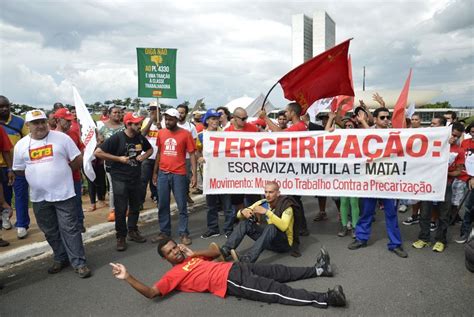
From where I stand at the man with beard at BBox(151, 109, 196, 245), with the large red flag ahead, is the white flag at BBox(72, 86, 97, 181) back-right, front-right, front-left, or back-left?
back-left

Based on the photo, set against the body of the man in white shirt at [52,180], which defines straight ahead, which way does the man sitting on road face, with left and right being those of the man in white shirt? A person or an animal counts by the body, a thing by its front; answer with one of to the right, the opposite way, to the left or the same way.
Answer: to the right

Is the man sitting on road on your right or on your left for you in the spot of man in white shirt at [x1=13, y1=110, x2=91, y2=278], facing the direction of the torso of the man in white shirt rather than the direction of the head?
on your left

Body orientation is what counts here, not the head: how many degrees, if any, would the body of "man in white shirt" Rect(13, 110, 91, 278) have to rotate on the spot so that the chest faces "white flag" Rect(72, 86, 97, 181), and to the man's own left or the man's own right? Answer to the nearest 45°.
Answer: approximately 180°

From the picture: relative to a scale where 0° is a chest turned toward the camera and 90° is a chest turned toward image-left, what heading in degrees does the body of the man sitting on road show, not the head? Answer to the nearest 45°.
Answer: approximately 45°

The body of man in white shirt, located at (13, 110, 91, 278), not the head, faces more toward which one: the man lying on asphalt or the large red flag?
the man lying on asphalt

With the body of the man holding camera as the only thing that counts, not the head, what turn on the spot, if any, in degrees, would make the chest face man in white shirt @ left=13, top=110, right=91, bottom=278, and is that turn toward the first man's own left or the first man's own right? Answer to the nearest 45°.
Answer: approximately 90° to the first man's own right

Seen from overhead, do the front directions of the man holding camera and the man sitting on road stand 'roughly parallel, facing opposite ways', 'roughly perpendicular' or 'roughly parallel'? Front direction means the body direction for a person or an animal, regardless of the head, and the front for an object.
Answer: roughly perpendicular

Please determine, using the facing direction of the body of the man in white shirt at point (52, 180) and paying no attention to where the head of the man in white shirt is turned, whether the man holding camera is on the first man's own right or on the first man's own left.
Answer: on the first man's own left

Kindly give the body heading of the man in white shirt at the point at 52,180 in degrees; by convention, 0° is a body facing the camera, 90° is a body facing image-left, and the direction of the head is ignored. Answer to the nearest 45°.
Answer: approximately 0°

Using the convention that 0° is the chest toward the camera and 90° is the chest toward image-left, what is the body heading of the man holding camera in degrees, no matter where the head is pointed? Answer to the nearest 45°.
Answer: approximately 315°

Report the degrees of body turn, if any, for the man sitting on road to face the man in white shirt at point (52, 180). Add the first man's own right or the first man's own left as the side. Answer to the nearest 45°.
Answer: approximately 45° to the first man's own right

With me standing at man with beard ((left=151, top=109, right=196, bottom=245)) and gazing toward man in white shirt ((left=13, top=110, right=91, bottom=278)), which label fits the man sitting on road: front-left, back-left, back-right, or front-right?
back-left

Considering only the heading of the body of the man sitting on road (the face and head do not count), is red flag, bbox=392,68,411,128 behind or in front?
behind
